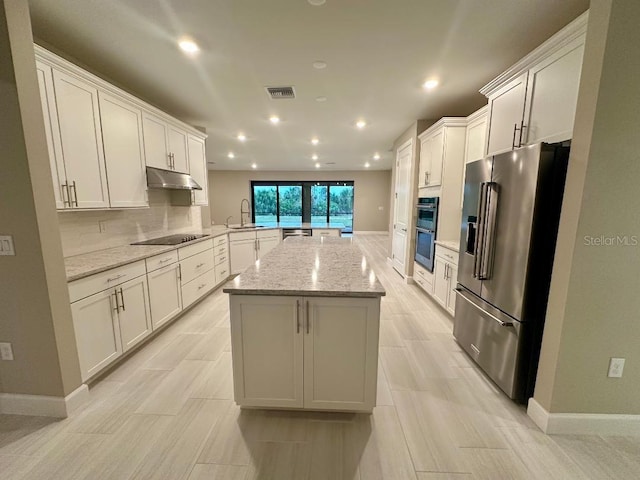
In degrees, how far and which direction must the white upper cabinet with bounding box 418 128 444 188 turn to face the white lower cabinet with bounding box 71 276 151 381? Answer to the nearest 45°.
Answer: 0° — it already faces it

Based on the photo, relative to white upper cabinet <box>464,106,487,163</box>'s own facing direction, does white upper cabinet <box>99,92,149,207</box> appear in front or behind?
in front

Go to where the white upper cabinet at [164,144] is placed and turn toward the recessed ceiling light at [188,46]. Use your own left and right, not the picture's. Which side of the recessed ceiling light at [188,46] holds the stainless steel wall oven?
left

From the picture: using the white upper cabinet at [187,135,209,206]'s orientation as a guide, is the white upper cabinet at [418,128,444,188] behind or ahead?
ahead

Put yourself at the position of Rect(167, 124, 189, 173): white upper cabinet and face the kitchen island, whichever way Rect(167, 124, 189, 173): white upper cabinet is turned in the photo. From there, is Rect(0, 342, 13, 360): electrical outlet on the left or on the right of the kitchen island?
right

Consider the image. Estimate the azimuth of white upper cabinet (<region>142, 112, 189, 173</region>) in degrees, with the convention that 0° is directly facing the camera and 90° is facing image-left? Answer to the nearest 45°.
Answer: approximately 315°

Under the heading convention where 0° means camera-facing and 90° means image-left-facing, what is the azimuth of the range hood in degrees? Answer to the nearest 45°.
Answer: approximately 315°

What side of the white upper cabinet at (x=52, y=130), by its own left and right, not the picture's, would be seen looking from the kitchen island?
front

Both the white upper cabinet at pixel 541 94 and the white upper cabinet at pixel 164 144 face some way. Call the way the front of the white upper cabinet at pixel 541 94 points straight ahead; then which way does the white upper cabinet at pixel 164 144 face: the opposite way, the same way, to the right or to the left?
the opposite way
